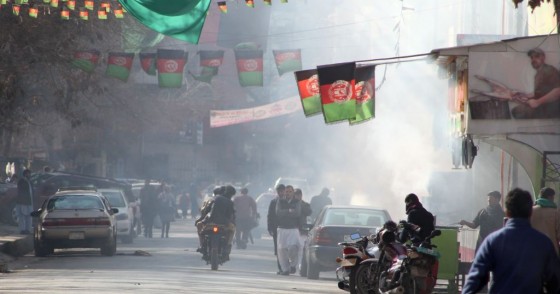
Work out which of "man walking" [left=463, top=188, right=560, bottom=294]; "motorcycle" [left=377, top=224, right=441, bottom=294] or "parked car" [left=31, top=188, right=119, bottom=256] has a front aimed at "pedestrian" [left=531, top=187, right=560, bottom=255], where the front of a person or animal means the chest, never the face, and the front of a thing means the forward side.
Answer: the man walking

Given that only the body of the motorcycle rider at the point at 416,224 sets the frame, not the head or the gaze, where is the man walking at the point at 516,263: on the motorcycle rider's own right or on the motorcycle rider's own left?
on the motorcycle rider's own left

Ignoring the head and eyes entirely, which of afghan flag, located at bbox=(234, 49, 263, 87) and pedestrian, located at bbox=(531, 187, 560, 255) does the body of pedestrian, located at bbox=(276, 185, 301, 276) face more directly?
the pedestrian

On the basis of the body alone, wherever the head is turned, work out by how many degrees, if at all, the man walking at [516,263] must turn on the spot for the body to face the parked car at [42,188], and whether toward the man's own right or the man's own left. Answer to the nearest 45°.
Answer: approximately 45° to the man's own left
